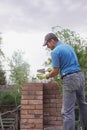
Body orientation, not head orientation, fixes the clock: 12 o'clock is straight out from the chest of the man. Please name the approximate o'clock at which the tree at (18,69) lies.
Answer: The tree is roughly at 1 o'clock from the man.

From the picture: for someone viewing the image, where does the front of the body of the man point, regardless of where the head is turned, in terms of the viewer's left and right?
facing away from the viewer and to the left of the viewer
